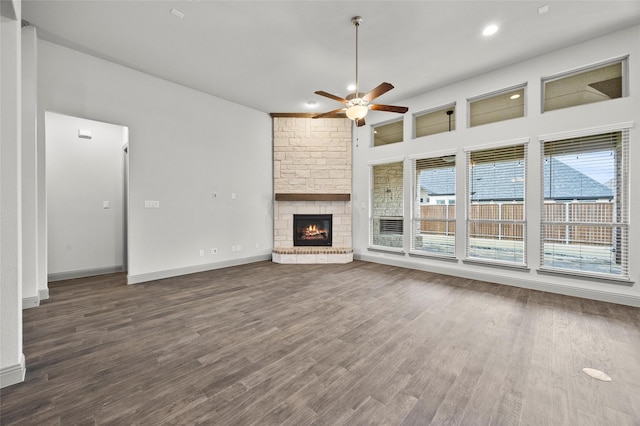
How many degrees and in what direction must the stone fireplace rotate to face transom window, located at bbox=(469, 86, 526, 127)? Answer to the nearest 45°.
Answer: approximately 45° to its left

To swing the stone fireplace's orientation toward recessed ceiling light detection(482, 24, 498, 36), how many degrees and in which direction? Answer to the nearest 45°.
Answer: approximately 45° to its left

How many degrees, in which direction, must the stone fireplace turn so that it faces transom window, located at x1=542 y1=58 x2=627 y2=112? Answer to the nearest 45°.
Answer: approximately 45° to its left

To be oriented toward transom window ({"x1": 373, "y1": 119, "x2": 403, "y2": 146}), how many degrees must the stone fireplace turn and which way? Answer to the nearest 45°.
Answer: approximately 90° to its left

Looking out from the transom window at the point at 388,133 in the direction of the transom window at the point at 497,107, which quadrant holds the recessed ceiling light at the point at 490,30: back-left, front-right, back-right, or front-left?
front-right

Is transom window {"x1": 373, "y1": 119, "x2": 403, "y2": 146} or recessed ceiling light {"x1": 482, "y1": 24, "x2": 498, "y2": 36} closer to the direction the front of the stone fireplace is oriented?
the recessed ceiling light

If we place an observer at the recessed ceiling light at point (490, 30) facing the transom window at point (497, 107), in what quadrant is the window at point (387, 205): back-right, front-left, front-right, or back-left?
front-left

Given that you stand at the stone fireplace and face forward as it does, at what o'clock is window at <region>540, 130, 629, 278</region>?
The window is roughly at 10 o'clock from the stone fireplace.

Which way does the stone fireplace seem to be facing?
toward the camera

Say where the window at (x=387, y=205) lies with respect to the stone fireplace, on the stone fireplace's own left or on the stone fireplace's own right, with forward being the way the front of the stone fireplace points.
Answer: on the stone fireplace's own left

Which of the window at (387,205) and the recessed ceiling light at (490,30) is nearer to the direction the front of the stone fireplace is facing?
the recessed ceiling light

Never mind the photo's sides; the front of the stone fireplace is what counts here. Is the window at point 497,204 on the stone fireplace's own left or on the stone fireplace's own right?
on the stone fireplace's own left
